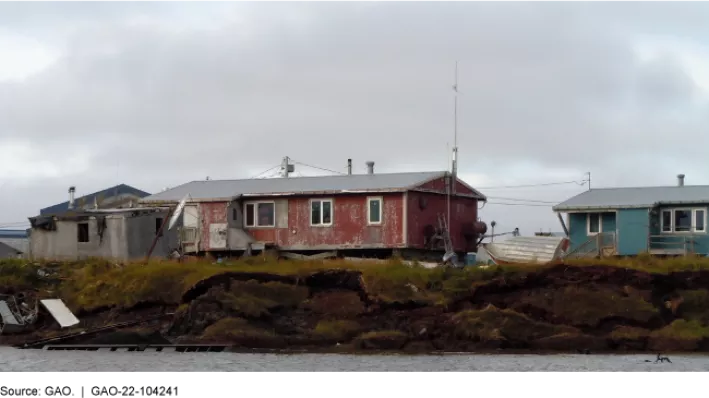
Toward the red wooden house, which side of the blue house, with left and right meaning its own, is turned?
right

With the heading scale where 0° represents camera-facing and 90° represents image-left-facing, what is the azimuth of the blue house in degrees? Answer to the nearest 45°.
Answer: approximately 0°

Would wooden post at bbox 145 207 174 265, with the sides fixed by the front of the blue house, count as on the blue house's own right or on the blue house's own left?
on the blue house's own right

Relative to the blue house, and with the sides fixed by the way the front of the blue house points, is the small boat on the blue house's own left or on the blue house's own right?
on the blue house's own right

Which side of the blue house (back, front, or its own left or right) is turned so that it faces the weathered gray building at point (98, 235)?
right
